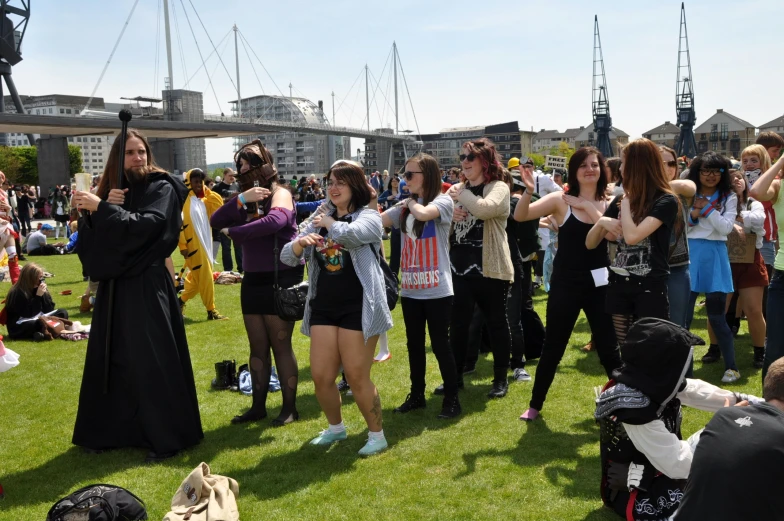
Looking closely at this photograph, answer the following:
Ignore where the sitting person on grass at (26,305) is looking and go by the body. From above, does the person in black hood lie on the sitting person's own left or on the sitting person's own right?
on the sitting person's own right

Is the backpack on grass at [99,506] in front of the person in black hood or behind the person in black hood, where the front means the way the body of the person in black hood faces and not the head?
behind

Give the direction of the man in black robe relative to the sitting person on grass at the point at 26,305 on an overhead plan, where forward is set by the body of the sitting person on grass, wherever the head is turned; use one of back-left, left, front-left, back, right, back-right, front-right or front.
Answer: right

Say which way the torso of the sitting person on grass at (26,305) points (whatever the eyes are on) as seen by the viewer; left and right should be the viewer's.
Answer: facing to the right of the viewer

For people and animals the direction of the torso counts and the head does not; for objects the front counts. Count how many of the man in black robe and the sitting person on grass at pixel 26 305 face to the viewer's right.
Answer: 1

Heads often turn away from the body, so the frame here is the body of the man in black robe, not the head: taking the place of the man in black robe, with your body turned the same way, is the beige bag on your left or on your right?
on your left

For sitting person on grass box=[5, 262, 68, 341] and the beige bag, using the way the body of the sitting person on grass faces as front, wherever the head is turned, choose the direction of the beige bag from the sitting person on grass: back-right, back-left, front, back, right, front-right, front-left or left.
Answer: right

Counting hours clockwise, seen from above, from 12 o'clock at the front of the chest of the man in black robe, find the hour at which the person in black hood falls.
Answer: The person in black hood is roughly at 9 o'clock from the man in black robe.
